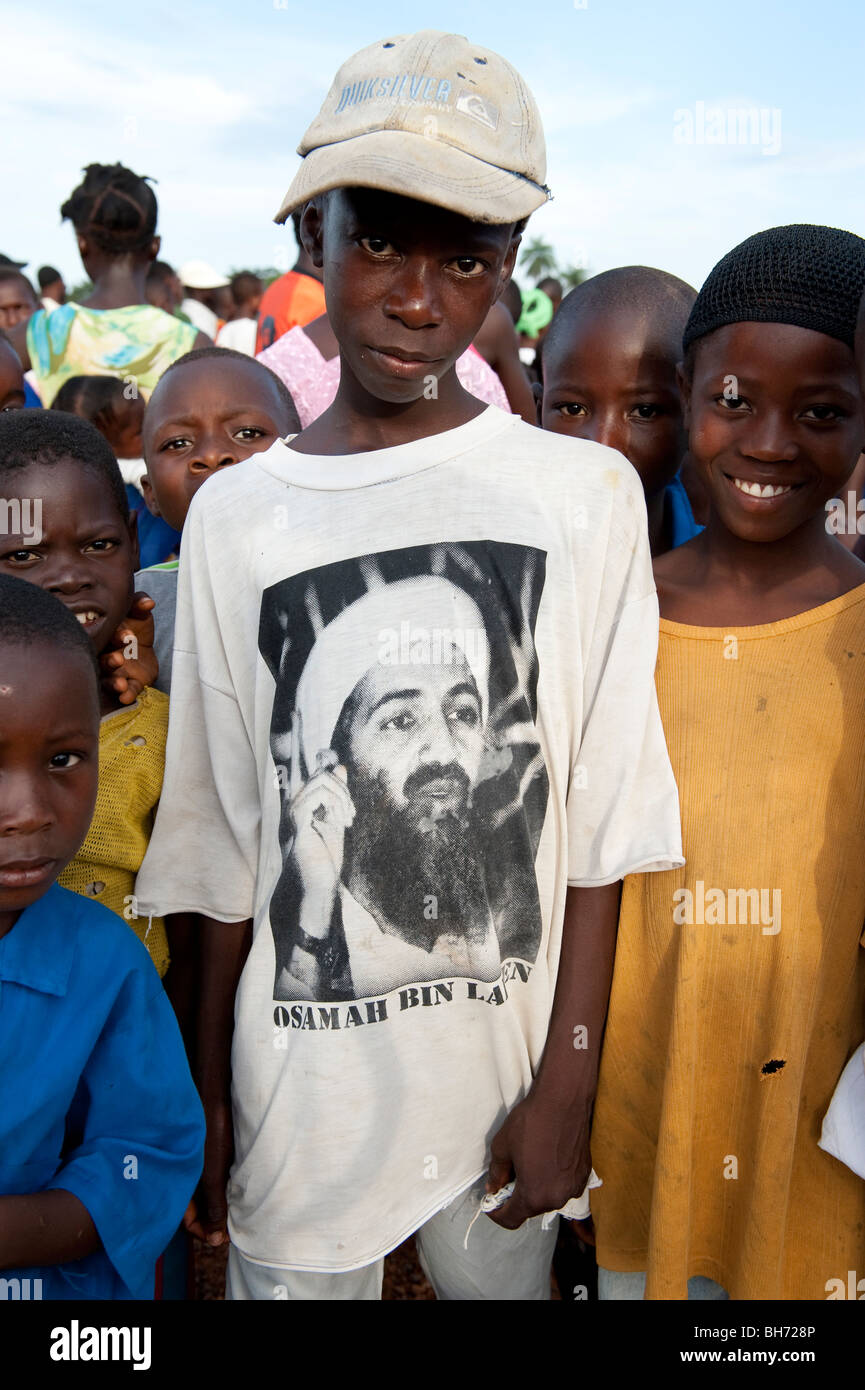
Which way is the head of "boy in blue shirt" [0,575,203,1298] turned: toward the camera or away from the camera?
toward the camera

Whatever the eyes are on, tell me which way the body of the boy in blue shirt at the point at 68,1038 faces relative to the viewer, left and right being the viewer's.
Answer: facing the viewer

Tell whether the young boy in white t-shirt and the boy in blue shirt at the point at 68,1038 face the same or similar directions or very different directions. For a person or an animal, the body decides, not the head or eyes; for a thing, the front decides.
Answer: same or similar directions

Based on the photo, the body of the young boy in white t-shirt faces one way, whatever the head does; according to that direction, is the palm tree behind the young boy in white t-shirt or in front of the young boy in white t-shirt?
behind

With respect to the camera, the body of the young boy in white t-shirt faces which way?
toward the camera

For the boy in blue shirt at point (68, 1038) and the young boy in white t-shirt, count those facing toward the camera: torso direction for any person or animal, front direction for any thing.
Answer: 2

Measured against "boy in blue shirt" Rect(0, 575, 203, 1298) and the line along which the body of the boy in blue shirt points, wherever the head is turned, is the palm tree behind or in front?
behind
